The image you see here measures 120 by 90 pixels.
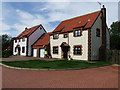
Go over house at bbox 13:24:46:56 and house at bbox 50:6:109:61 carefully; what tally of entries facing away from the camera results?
0

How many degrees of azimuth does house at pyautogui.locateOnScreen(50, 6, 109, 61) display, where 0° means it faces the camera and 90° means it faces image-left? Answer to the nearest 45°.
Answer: approximately 45°

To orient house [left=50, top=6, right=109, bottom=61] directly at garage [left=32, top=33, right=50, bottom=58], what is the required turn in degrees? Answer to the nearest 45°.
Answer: approximately 90° to its right

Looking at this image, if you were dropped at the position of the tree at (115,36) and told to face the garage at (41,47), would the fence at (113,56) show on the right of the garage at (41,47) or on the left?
left

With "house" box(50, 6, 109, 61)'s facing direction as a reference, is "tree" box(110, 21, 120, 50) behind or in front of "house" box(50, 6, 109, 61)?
behind

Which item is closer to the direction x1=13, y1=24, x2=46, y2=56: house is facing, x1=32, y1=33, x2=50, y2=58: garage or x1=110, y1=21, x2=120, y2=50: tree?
the garage

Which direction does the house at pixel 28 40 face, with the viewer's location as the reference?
facing the viewer and to the left of the viewer

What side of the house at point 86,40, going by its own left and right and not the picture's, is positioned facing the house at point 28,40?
right
